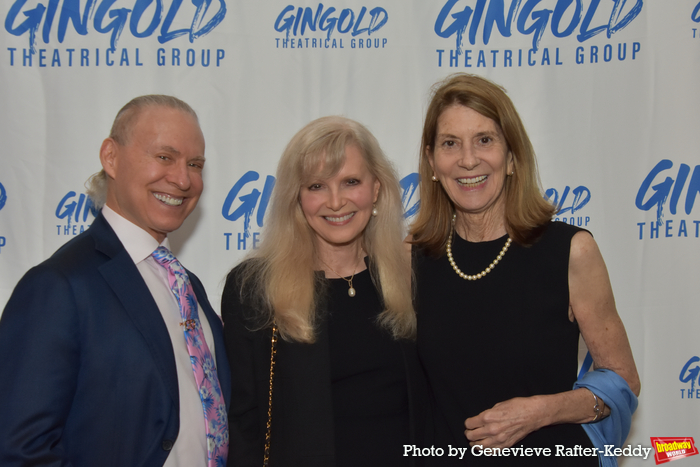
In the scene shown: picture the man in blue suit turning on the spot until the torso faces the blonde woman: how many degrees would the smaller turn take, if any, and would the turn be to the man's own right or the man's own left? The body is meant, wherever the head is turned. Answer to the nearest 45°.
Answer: approximately 45° to the man's own left

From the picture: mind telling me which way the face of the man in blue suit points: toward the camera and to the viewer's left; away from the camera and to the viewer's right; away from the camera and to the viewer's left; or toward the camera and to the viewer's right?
toward the camera and to the viewer's right

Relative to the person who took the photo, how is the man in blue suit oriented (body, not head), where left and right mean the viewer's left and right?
facing the viewer and to the right of the viewer
